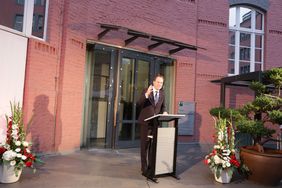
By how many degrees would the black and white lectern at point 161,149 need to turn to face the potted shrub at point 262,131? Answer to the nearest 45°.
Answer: approximately 45° to its left

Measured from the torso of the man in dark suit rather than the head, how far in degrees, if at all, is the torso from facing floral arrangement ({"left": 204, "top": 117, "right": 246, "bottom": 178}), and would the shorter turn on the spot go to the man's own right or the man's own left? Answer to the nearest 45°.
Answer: approximately 45° to the man's own left

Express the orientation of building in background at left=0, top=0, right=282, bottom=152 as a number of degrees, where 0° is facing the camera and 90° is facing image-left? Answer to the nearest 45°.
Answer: approximately 315°

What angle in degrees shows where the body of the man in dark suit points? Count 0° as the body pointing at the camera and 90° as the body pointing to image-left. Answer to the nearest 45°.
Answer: approximately 315°

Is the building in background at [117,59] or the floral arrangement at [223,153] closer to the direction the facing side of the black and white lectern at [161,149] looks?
the floral arrangement

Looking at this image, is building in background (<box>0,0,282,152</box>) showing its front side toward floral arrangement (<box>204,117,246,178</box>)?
yes

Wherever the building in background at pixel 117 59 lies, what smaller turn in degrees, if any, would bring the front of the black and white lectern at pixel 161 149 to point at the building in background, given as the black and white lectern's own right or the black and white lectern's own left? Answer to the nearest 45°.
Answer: approximately 180°
